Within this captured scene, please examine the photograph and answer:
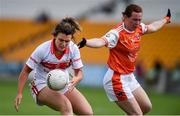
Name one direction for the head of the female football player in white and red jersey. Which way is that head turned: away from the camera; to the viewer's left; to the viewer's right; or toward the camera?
toward the camera

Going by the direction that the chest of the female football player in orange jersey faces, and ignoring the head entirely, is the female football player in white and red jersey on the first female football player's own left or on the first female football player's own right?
on the first female football player's own right
